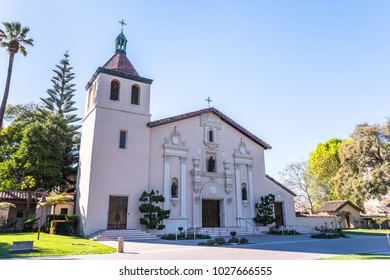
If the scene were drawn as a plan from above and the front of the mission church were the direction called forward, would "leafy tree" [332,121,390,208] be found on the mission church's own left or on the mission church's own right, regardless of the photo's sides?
on the mission church's own left

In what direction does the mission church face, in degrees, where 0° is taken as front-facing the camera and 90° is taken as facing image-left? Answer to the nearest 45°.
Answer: approximately 315°

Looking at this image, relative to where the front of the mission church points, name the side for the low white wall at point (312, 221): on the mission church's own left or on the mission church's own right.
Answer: on the mission church's own left

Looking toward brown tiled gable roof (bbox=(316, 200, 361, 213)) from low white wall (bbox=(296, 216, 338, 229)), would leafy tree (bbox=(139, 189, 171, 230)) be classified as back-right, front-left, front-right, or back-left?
back-left

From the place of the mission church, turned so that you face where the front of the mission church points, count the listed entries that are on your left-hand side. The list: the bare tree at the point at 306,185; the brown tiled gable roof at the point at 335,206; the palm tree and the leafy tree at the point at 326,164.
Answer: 3

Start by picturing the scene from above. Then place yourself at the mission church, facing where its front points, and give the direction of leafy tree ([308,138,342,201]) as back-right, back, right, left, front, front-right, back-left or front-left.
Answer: left

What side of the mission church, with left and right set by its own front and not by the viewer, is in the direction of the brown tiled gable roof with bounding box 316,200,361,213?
left

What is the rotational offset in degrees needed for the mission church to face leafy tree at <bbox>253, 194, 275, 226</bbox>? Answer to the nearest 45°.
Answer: approximately 45° to its left

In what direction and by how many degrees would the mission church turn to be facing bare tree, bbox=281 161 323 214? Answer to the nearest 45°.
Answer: approximately 90° to its left
